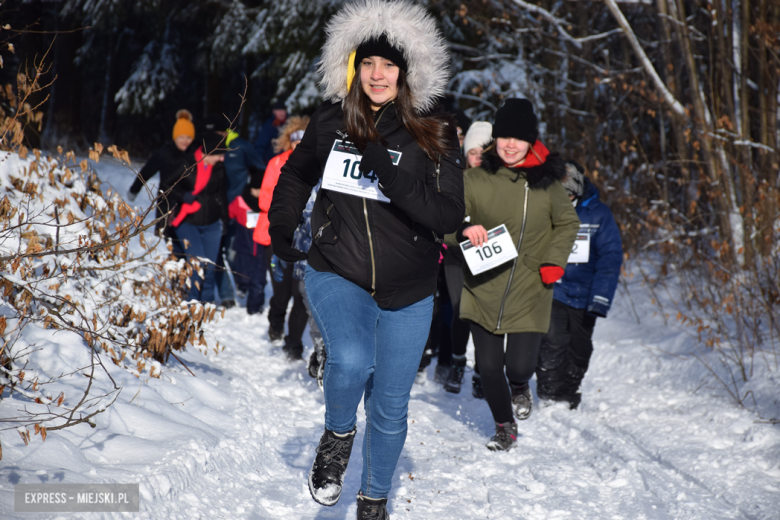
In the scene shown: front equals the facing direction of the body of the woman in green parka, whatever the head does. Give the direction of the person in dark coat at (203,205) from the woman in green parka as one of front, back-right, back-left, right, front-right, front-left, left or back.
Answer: back-right

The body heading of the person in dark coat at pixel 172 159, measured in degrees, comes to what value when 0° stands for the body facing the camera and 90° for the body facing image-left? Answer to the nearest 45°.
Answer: approximately 0°

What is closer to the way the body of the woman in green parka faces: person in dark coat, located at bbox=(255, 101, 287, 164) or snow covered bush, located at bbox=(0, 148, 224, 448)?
the snow covered bush

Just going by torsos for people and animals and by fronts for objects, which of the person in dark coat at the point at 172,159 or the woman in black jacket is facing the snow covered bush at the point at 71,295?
the person in dark coat

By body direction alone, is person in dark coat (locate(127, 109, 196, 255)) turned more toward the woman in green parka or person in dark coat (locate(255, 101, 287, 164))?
the woman in green parka
